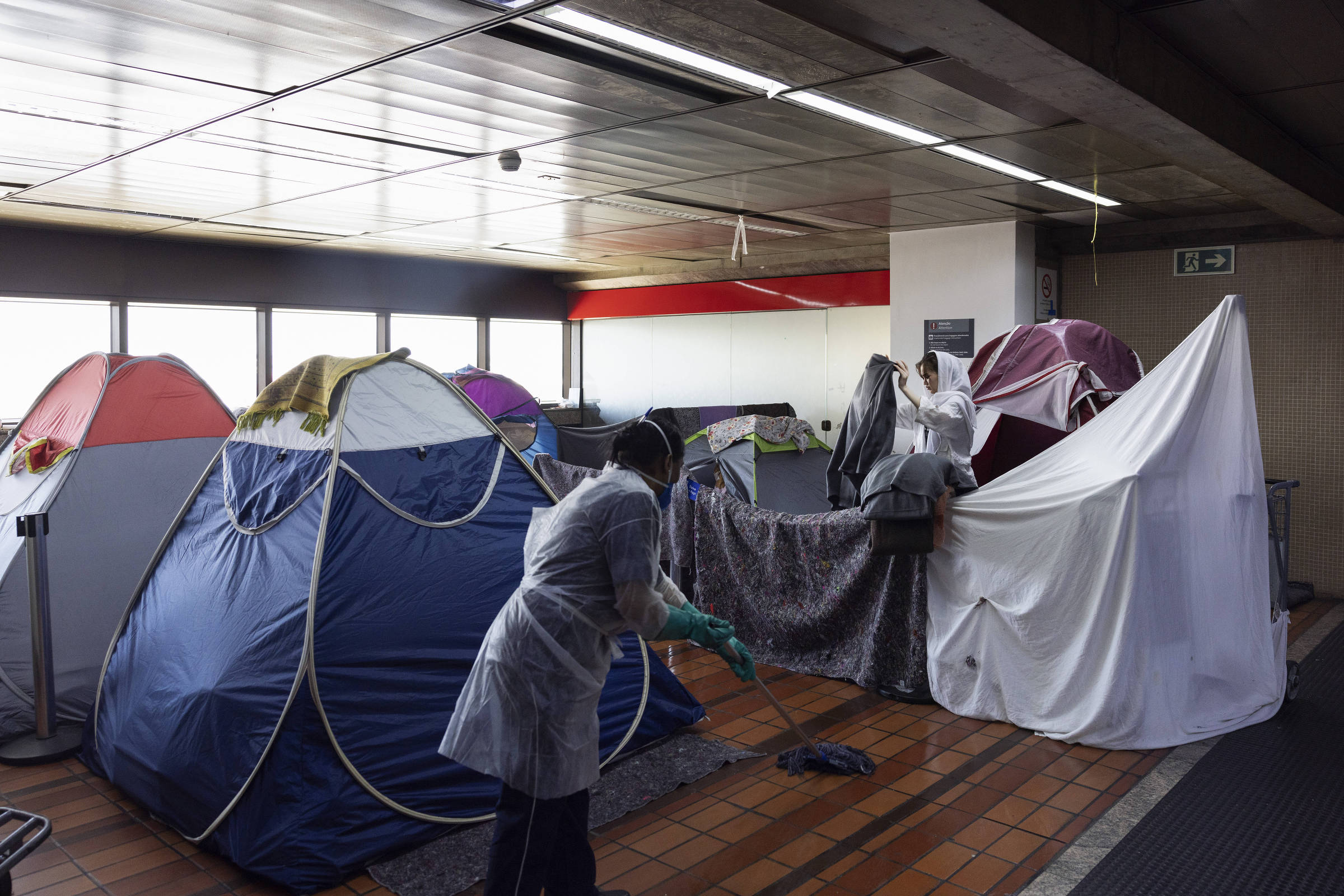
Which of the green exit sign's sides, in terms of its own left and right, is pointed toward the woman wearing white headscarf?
front

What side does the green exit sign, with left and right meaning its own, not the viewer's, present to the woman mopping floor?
front

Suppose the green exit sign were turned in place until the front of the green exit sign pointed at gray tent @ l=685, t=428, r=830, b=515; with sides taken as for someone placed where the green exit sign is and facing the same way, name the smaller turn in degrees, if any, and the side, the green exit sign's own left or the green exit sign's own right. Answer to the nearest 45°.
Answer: approximately 45° to the green exit sign's own right

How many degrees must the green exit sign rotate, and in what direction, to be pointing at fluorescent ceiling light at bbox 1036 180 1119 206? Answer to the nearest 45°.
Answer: approximately 45° to its right

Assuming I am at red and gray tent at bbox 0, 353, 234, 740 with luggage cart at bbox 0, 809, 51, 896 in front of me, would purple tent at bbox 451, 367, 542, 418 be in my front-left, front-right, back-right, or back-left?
back-left

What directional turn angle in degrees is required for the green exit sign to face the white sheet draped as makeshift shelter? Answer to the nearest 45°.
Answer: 0° — it already faces it

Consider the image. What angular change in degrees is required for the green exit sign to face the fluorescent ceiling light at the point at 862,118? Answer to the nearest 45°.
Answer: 0° — it already faces it

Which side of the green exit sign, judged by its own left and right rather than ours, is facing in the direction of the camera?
front

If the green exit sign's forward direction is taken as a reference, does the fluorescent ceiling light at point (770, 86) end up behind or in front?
in front

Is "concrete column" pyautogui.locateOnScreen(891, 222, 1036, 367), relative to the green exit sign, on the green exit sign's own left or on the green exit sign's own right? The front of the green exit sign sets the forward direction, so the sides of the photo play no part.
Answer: on the green exit sign's own right
